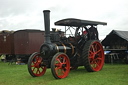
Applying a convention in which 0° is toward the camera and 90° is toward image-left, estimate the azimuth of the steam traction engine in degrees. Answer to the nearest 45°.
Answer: approximately 45°
